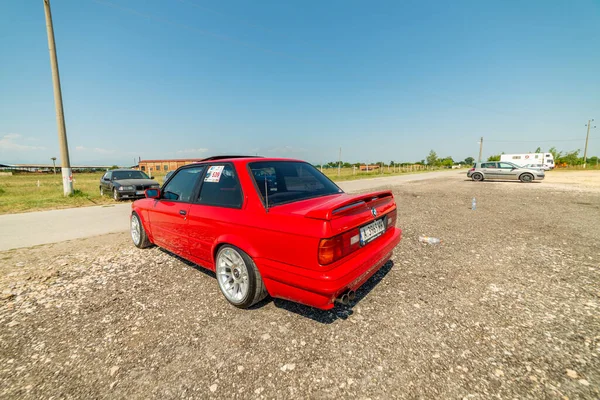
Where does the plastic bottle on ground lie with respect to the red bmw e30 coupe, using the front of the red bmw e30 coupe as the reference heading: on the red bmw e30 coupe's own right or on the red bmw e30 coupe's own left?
on the red bmw e30 coupe's own right

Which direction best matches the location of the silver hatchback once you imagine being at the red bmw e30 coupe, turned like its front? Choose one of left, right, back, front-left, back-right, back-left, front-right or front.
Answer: right

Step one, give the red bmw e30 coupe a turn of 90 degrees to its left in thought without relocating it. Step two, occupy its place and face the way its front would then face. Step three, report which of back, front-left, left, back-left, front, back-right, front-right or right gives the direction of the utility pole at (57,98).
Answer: right

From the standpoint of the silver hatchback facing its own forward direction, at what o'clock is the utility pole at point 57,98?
The utility pole is roughly at 4 o'clock from the silver hatchback.

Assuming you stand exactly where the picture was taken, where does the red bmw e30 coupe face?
facing away from the viewer and to the left of the viewer

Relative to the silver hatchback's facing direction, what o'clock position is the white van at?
The white van is roughly at 9 o'clock from the silver hatchback.

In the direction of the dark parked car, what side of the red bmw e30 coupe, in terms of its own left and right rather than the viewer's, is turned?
front

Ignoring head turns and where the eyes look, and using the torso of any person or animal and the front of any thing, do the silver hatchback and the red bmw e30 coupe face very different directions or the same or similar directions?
very different directions

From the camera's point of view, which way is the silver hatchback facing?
to the viewer's right

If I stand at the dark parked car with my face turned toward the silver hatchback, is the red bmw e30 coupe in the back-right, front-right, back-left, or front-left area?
front-right

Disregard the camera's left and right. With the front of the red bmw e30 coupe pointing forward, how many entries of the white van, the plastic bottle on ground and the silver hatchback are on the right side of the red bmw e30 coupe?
3

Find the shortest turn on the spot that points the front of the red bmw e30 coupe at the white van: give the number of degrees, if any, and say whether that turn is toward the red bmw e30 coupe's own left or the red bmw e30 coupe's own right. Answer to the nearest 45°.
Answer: approximately 90° to the red bmw e30 coupe's own right
